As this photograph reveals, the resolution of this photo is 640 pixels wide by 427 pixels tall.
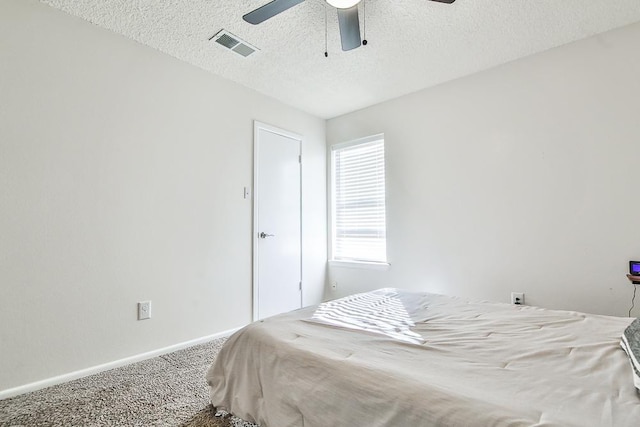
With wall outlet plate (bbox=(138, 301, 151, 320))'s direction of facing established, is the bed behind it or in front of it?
in front

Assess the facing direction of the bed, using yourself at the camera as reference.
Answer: facing away from the viewer and to the left of the viewer

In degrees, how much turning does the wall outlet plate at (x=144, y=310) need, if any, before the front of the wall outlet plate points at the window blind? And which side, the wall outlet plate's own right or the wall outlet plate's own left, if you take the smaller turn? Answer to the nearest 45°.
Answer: approximately 90° to the wall outlet plate's own left

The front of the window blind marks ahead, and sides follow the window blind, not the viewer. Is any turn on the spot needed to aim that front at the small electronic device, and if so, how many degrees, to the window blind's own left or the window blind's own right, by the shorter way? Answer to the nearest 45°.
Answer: approximately 90° to the window blind's own left

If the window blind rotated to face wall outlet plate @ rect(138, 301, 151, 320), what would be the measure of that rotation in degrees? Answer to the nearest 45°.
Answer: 0° — it already faces it

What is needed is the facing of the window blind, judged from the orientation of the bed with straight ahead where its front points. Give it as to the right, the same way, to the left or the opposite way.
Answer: to the left

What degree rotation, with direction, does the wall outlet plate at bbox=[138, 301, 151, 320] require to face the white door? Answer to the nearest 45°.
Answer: approximately 90° to its left

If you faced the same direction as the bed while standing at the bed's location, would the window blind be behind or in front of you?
in front

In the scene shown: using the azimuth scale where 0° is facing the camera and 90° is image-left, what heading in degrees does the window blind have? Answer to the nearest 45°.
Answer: approximately 45°

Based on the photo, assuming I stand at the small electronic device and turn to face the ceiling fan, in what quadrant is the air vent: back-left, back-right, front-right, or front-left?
front-right

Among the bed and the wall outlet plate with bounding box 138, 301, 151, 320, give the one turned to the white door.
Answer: the bed

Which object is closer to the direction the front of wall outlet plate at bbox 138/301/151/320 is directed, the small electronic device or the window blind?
the small electronic device
